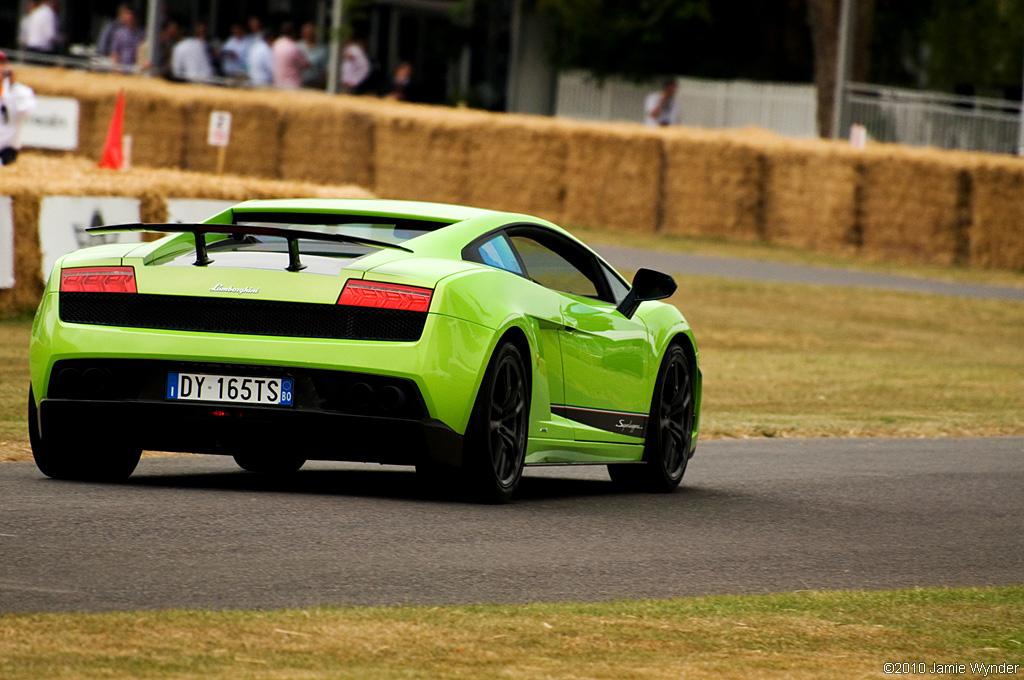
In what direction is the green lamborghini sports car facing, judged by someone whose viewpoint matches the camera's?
facing away from the viewer and to the right of the viewer

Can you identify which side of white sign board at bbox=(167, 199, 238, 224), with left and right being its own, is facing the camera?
front

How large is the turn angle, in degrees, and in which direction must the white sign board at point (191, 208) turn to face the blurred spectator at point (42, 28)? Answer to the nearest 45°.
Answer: approximately 180°

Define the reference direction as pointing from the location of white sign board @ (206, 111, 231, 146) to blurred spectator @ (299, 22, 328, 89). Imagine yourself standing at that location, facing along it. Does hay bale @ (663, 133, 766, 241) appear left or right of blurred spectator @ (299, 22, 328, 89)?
right

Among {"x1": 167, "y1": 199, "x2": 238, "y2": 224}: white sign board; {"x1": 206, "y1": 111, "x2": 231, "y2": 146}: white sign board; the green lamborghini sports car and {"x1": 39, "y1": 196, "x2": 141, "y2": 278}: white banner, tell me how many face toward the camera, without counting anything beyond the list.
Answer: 3

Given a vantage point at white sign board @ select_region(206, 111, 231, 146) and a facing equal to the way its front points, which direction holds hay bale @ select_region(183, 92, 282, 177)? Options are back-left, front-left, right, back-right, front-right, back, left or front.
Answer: back

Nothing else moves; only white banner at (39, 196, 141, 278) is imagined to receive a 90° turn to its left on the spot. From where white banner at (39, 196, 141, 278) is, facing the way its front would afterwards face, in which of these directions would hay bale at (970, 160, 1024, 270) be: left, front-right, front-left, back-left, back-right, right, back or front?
front-left

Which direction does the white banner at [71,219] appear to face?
toward the camera

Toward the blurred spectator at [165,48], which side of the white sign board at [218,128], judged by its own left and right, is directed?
back

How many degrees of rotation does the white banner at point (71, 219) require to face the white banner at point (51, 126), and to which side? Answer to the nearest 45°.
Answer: approximately 180°

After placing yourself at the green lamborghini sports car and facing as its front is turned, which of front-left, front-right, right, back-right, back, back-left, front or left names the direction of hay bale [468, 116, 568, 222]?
front-left

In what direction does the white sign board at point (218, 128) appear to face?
toward the camera

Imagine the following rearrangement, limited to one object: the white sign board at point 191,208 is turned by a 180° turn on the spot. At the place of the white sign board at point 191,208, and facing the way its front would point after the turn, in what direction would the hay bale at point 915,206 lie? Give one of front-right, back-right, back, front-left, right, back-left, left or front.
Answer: front-right
